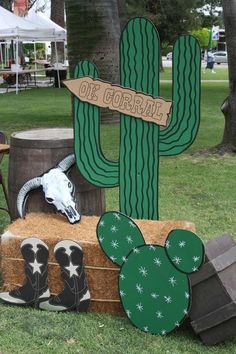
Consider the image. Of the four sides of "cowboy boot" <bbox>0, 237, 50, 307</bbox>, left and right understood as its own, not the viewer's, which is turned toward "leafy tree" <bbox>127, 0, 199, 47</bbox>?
right

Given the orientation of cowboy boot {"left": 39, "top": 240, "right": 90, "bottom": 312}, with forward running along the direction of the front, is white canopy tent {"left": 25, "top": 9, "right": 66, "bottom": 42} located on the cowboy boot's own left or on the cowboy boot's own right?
on the cowboy boot's own right

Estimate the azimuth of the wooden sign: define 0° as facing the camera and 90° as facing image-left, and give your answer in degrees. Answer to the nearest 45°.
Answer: approximately 0°

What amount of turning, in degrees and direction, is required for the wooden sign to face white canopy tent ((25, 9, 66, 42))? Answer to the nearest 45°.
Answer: approximately 180°

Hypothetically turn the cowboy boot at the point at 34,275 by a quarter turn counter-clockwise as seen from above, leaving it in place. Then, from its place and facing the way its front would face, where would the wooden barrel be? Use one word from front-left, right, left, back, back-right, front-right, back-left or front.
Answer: back

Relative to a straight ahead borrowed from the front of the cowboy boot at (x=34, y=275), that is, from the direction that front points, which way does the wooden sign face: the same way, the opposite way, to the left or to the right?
to the left

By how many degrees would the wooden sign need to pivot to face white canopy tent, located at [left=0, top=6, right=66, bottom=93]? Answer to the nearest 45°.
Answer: approximately 180°

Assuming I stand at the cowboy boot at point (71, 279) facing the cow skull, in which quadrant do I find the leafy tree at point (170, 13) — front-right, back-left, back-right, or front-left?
front-right

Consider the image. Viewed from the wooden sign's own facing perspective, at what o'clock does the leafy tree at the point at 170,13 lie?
The leafy tree is roughly at 6 o'clock from the wooden sign.

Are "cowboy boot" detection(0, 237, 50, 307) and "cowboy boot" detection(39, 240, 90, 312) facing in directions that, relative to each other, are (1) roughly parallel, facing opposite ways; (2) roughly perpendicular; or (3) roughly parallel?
roughly parallel
